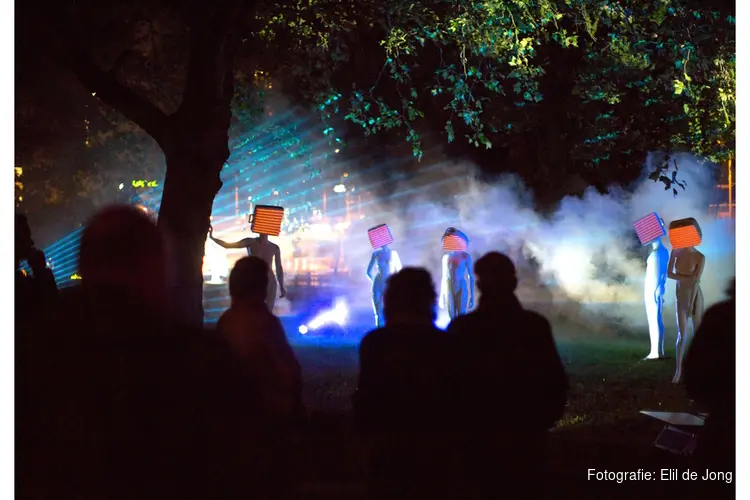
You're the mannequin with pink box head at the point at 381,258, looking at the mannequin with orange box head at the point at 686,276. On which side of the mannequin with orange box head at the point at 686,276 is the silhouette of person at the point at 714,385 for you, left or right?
right

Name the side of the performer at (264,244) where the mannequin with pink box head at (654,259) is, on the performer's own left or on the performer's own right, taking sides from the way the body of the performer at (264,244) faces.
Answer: on the performer's own left

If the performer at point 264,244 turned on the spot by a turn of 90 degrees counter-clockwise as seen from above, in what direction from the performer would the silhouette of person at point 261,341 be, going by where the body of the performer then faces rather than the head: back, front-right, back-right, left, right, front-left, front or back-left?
right

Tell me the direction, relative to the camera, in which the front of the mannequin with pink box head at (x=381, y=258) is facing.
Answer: toward the camera

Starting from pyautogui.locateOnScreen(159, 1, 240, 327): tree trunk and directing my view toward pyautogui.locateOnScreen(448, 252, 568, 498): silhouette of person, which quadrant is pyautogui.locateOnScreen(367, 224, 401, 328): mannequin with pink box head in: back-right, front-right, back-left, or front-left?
back-left

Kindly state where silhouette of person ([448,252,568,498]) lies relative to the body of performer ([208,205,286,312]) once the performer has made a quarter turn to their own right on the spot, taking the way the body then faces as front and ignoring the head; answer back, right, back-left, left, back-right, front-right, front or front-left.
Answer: left

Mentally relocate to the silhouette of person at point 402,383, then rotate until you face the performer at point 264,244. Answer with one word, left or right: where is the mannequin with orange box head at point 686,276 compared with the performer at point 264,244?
right

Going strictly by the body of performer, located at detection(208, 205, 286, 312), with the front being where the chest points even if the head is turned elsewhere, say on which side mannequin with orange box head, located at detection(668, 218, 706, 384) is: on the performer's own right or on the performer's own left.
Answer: on the performer's own left

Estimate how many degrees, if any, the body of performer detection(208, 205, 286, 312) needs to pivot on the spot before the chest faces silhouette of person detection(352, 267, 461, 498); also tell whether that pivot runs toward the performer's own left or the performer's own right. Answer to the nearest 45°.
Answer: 0° — they already face them

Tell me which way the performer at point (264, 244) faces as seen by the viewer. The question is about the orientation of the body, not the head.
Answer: toward the camera
